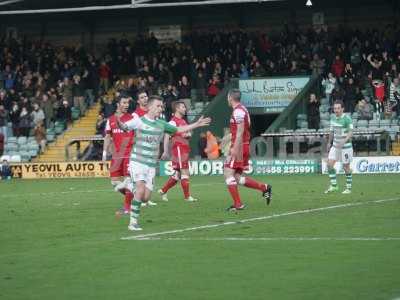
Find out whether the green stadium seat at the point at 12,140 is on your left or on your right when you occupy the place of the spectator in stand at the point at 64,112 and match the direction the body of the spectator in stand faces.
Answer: on your right

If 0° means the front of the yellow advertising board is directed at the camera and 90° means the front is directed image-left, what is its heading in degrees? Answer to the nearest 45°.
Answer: approximately 0°

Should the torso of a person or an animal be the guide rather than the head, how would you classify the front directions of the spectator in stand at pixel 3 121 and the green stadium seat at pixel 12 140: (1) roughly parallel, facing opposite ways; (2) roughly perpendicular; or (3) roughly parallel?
roughly parallel

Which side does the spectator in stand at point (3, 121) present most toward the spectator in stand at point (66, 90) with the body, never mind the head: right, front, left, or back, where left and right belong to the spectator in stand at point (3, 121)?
left

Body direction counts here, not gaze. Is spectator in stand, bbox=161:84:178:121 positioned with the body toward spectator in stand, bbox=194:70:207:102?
no

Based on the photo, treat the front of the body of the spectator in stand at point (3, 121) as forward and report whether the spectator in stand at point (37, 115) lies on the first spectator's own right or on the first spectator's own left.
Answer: on the first spectator's own left

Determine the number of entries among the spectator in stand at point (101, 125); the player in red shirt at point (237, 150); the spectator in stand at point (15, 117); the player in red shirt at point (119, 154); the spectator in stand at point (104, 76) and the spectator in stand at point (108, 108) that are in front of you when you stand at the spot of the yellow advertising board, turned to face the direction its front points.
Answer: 2

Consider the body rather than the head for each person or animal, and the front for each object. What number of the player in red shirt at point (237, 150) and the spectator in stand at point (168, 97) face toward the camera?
1

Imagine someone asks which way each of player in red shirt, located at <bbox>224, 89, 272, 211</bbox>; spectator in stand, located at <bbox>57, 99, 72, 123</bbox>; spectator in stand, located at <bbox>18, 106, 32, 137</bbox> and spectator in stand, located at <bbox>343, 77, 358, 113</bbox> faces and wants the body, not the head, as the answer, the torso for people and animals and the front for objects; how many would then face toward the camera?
3

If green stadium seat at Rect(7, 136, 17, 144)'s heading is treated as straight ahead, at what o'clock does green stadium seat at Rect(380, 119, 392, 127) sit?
green stadium seat at Rect(380, 119, 392, 127) is roughly at 10 o'clock from green stadium seat at Rect(7, 136, 17, 144).

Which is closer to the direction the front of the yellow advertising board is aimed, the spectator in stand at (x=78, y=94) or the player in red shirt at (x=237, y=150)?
the player in red shirt

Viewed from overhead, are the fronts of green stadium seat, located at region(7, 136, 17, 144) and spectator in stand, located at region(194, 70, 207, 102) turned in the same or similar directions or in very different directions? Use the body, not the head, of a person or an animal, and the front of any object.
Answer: same or similar directions

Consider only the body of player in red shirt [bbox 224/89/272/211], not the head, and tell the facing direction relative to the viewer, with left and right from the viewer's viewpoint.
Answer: facing to the left of the viewer

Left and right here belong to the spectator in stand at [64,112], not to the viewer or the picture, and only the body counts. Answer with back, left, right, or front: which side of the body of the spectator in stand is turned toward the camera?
front

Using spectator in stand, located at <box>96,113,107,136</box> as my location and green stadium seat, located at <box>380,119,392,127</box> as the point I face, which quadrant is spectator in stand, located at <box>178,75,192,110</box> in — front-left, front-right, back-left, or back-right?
front-left

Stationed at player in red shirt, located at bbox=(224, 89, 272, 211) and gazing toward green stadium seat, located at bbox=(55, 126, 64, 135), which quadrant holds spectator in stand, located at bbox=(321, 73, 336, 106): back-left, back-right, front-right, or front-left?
front-right
